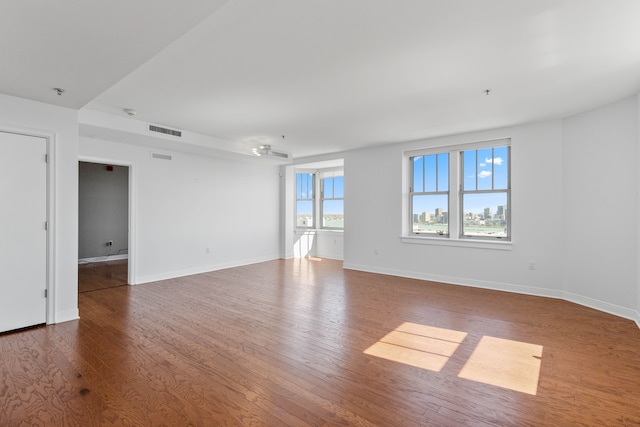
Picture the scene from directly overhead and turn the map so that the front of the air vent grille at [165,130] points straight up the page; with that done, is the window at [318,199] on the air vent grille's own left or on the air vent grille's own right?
on the air vent grille's own left

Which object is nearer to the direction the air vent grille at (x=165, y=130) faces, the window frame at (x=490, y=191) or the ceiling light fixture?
the window frame

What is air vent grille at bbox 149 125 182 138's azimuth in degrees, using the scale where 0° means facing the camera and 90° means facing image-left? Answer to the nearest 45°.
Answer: approximately 315°

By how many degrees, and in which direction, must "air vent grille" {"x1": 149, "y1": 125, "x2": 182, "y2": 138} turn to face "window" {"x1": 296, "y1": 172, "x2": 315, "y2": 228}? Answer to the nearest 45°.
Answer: approximately 90° to its left

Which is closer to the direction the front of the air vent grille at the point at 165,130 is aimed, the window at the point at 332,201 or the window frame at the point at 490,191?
the window frame

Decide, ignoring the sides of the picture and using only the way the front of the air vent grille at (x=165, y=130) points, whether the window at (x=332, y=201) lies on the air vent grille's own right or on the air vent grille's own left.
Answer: on the air vent grille's own left

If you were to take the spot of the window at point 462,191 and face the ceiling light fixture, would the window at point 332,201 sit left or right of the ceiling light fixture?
right
